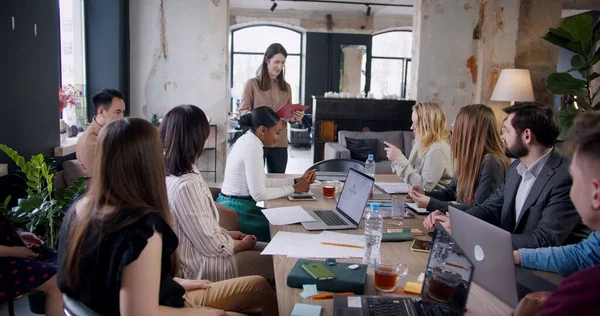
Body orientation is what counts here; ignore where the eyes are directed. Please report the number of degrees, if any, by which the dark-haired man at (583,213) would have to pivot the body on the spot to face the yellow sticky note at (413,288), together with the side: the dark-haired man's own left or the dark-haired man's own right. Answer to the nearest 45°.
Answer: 0° — they already face it

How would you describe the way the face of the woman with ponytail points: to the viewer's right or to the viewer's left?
to the viewer's right

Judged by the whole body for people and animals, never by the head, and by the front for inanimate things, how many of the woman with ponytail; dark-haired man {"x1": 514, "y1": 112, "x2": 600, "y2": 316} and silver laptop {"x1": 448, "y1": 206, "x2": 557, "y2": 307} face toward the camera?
0

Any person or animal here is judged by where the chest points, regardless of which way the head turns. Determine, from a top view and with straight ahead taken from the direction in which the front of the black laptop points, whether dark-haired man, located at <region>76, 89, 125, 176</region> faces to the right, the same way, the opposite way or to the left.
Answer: the opposite way

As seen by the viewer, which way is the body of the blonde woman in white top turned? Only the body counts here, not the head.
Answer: to the viewer's left

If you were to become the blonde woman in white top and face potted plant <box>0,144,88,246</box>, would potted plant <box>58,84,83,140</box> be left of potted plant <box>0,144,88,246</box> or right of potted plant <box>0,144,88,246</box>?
right

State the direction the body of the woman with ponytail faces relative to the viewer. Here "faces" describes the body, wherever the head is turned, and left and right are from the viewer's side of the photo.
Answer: facing to the right of the viewer

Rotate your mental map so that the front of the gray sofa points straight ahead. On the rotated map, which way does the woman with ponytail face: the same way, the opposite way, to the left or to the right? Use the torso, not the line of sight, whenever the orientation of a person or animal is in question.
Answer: to the left

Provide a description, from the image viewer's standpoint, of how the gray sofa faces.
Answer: facing the viewer

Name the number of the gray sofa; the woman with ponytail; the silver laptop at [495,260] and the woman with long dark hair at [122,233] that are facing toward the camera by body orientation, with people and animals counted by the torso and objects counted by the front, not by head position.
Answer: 1

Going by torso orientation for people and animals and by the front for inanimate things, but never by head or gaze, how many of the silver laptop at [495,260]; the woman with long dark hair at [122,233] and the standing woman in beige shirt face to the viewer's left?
0

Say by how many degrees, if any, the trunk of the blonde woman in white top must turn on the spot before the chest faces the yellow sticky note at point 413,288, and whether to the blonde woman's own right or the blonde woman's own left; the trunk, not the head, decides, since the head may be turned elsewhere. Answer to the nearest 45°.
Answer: approximately 90° to the blonde woman's own left

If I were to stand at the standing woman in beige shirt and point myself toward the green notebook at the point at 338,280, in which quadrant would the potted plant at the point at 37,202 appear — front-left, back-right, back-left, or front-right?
front-right

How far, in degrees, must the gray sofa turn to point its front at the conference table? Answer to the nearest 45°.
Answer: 0° — it already faces it

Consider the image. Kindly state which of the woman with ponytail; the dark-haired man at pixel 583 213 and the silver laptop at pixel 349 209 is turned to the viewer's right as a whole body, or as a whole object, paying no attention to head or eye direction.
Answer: the woman with ponytail

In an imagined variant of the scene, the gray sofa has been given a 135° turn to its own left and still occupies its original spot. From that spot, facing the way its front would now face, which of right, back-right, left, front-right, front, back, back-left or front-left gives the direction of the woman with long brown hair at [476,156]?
back-right

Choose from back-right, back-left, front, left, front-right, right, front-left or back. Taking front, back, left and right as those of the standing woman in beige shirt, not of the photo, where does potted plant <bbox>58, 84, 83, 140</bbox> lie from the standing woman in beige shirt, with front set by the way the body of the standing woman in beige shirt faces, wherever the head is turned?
back-right

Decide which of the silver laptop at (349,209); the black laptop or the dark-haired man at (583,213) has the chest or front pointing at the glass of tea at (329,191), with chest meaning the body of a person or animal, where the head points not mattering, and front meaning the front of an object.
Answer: the dark-haired man

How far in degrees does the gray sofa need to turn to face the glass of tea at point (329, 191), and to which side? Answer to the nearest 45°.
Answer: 0° — it already faces it

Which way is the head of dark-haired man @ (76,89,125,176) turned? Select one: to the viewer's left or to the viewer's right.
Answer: to the viewer's right

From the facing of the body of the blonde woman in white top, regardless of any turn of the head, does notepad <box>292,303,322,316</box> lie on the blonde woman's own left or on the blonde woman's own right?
on the blonde woman's own left
